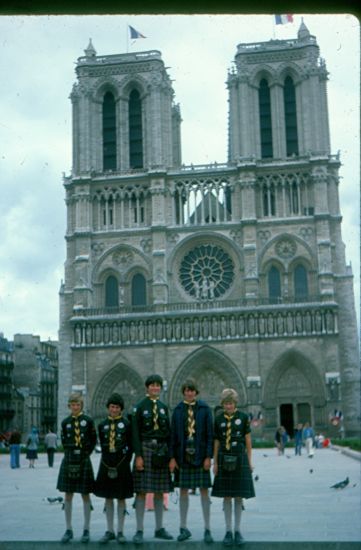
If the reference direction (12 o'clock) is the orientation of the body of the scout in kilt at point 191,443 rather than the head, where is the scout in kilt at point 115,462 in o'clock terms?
the scout in kilt at point 115,462 is roughly at 3 o'clock from the scout in kilt at point 191,443.

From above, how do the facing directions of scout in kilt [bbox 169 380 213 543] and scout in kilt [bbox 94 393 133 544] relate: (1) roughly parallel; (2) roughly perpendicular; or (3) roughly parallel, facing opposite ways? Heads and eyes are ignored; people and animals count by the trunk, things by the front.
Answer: roughly parallel

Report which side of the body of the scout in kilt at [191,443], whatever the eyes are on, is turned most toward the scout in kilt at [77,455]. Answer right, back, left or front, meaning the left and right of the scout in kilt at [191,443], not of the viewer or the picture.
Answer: right

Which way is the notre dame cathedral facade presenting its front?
toward the camera

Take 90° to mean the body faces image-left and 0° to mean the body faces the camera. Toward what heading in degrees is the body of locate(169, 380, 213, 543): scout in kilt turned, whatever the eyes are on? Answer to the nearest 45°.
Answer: approximately 0°

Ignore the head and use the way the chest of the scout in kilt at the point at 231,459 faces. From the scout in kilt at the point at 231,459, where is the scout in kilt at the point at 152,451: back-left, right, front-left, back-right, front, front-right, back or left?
right

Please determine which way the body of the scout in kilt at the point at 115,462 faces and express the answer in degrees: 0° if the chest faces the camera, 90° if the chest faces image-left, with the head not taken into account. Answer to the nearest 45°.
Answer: approximately 0°

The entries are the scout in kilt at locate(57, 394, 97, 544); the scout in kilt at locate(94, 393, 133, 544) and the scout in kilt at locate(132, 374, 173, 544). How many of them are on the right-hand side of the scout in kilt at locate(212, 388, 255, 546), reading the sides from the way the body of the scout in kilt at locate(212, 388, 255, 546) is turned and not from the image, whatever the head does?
3

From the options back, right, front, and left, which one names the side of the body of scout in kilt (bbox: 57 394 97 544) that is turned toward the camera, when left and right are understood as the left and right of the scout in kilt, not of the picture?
front

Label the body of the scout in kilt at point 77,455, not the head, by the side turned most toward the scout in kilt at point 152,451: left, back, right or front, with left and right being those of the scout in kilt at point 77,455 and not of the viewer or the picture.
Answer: left

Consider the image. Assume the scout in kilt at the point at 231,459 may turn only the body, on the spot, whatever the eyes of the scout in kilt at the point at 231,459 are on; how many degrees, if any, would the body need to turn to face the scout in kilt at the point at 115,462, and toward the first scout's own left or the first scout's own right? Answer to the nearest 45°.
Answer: approximately 90° to the first scout's own right

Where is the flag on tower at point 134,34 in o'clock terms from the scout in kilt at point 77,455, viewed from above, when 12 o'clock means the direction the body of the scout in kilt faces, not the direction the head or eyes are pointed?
The flag on tower is roughly at 6 o'clock from the scout in kilt.
